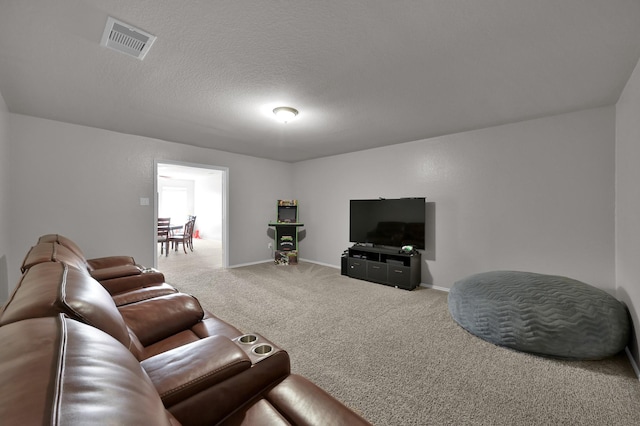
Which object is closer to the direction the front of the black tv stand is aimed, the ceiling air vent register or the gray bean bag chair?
the ceiling air vent register

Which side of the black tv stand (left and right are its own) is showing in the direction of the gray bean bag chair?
left

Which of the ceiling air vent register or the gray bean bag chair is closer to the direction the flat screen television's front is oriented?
the ceiling air vent register

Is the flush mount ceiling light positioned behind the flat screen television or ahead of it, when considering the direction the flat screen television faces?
ahead

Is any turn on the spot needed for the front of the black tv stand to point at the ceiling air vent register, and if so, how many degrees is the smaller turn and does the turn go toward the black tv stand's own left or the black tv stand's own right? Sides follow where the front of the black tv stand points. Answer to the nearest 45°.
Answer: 0° — it already faces it

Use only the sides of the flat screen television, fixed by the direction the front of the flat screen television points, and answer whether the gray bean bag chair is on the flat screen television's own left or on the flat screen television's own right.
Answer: on the flat screen television's own left

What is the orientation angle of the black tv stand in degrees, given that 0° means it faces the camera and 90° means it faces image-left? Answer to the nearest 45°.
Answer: approximately 45°

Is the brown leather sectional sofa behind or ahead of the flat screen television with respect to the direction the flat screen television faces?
ahead
